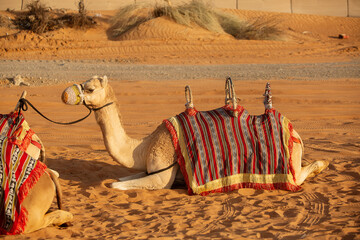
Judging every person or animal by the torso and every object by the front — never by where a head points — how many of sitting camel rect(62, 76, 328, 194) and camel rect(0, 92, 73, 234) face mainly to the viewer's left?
2

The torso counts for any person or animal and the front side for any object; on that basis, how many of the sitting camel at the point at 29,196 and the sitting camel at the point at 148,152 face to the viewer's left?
2

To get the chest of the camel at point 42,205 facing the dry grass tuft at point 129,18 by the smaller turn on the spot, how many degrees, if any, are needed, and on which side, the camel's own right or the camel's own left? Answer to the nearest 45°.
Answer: approximately 90° to the camel's own right

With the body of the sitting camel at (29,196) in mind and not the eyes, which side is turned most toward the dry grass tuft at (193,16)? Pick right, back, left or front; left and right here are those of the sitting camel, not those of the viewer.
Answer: right

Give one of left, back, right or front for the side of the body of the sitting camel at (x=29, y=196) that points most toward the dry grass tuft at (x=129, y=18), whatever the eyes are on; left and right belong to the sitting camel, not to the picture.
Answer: right

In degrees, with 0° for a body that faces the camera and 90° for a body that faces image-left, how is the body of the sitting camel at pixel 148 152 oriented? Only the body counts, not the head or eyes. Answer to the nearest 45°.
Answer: approximately 90°

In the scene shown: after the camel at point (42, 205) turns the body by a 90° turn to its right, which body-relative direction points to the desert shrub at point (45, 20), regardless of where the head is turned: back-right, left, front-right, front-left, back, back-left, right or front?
front

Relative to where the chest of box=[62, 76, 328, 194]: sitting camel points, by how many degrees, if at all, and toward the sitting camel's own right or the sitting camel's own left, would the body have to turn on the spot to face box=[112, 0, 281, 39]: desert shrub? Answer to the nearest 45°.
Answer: approximately 90° to the sitting camel's own right

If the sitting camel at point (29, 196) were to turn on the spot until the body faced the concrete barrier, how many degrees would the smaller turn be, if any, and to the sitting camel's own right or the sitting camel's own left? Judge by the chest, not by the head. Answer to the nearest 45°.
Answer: approximately 135° to the sitting camel's own right

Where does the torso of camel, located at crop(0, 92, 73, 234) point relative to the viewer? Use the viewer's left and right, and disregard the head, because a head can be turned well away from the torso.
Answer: facing to the left of the viewer
